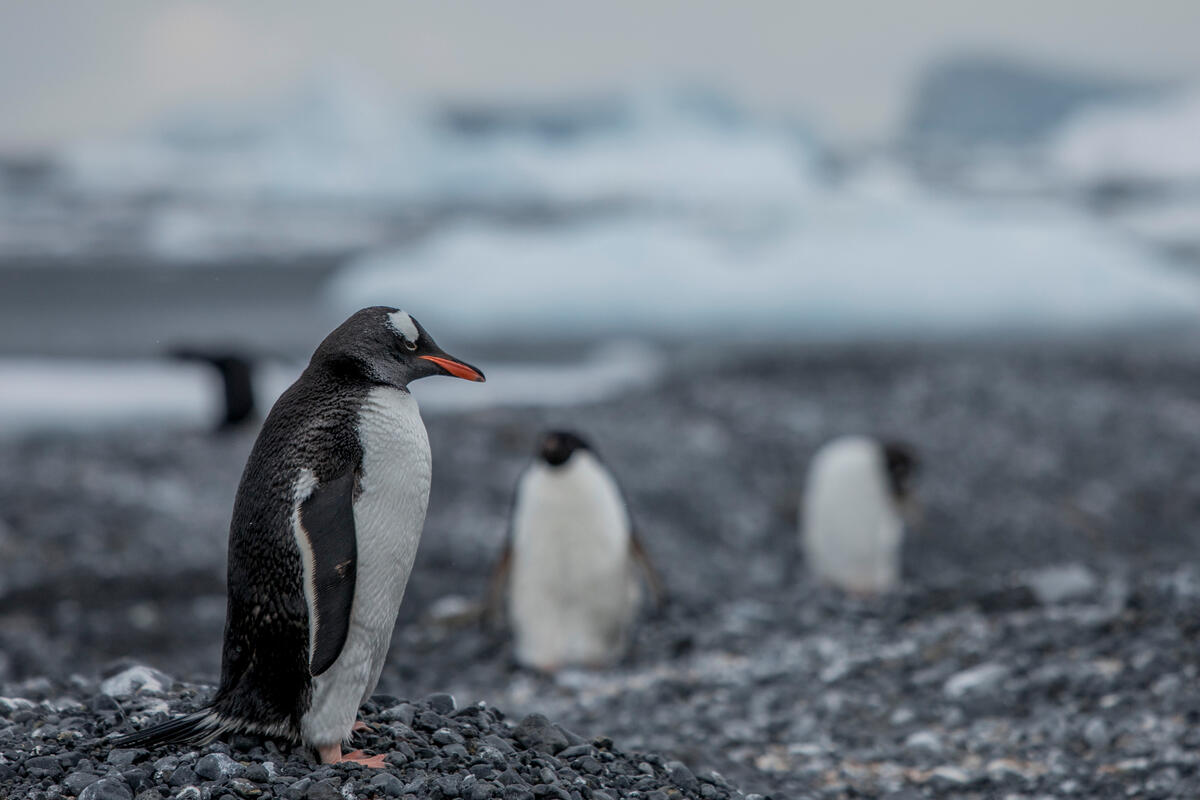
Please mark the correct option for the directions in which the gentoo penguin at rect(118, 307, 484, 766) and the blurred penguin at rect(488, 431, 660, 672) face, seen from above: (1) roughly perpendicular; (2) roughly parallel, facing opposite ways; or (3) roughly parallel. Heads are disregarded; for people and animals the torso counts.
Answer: roughly perpendicular

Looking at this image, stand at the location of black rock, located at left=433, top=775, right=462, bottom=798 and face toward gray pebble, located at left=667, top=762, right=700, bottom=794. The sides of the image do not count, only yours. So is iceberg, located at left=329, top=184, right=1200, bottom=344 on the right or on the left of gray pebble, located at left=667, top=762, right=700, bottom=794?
left

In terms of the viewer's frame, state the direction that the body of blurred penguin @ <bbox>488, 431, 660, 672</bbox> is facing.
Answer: toward the camera

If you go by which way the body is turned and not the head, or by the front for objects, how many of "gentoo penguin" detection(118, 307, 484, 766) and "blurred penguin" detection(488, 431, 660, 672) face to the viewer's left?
0

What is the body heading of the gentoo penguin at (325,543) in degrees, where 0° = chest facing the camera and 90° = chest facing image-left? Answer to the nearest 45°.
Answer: approximately 270°
